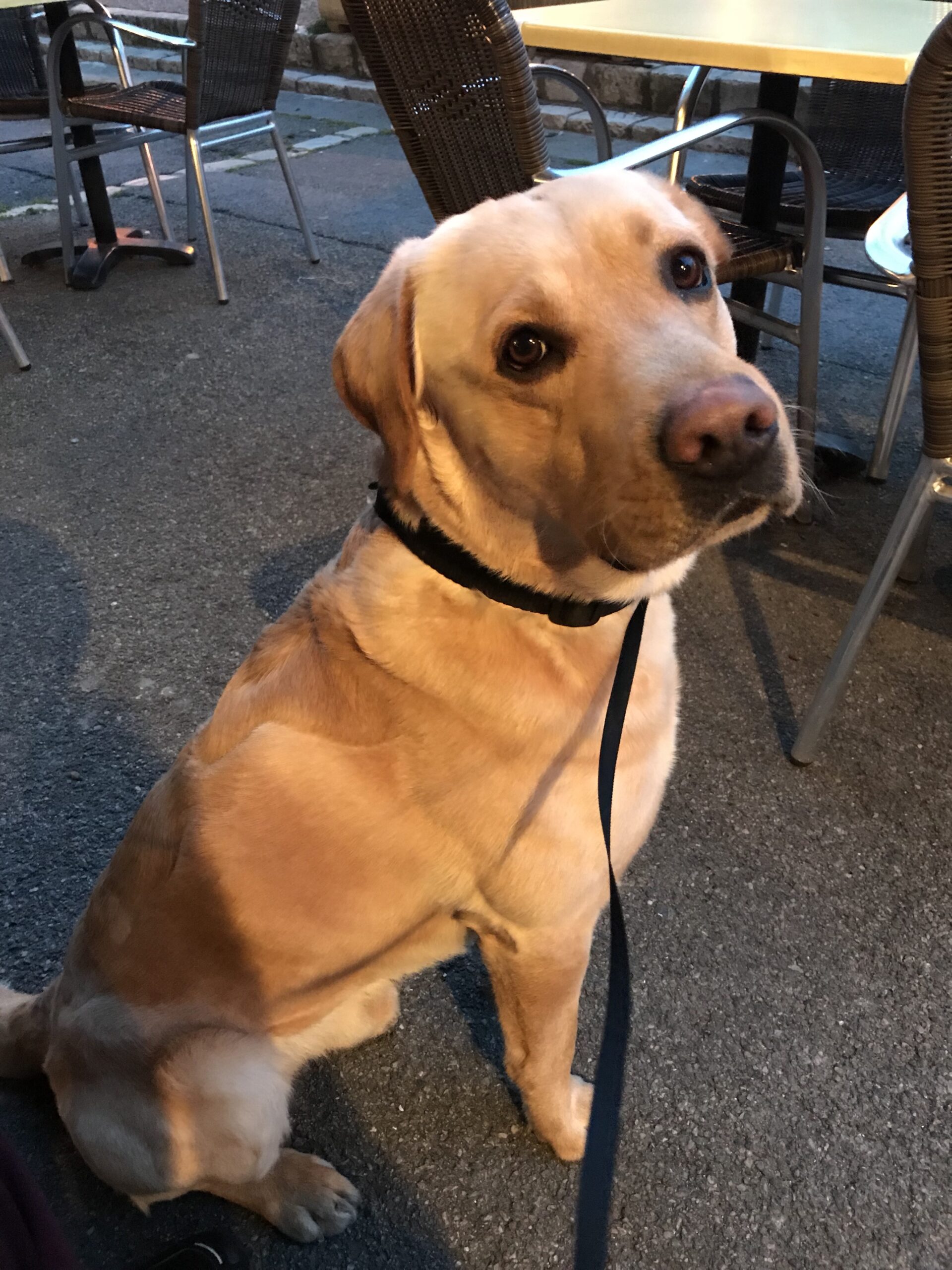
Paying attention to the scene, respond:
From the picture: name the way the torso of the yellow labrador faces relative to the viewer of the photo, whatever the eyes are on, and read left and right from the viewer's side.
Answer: facing to the right of the viewer

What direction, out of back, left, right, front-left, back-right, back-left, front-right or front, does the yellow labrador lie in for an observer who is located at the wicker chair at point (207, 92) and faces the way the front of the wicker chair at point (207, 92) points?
back-left

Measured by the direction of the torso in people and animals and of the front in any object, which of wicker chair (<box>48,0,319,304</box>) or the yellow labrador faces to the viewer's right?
the yellow labrador

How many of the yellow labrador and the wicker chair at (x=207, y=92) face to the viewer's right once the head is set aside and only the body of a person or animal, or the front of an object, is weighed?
1

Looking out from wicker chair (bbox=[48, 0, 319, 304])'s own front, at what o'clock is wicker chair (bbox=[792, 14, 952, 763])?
wicker chair (bbox=[792, 14, 952, 763]) is roughly at 7 o'clock from wicker chair (bbox=[48, 0, 319, 304]).

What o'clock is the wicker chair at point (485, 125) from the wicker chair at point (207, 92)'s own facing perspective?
the wicker chair at point (485, 125) is roughly at 7 o'clock from the wicker chair at point (207, 92).
